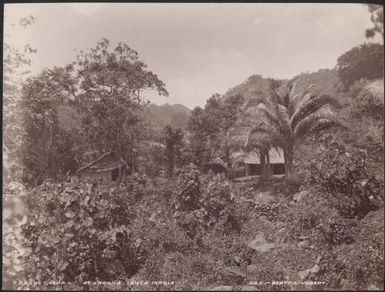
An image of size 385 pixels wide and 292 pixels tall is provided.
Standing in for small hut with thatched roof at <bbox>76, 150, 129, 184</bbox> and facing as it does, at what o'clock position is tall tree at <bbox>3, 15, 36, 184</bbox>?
The tall tree is roughly at 2 o'clock from the small hut with thatched roof.

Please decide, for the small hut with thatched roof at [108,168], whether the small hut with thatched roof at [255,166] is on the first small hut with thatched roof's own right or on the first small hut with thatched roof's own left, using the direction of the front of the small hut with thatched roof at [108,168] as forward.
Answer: on the first small hut with thatched roof's own left

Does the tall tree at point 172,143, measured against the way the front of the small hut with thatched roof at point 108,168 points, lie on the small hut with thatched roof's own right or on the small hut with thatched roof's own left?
on the small hut with thatched roof's own left

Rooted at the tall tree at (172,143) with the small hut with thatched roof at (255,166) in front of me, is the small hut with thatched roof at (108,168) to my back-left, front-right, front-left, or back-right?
back-right

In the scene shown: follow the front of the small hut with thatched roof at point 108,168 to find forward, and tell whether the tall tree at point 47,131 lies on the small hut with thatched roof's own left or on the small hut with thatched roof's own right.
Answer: on the small hut with thatched roof's own right

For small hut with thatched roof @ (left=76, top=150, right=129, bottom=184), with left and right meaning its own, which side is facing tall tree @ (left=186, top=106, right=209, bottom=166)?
left
